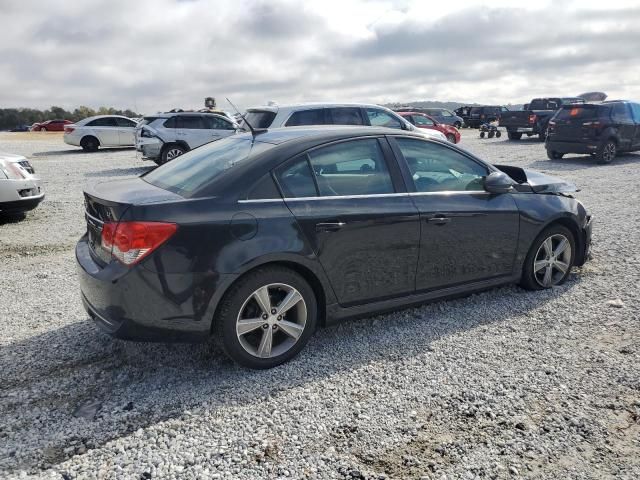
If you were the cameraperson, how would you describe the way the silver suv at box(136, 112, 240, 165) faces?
facing away from the viewer and to the right of the viewer

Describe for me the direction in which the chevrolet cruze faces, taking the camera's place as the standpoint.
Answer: facing away from the viewer and to the right of the viewer

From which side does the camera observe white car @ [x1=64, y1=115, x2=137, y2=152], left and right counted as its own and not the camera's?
right

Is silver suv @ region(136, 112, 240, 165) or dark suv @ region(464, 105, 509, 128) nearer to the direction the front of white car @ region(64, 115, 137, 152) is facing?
the dark suv

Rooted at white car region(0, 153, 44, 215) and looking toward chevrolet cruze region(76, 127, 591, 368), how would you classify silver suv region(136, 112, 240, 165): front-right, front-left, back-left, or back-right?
back-left

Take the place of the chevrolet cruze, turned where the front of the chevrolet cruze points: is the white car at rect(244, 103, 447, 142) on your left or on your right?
on your left

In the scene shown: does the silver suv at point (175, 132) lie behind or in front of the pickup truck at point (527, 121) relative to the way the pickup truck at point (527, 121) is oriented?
behind

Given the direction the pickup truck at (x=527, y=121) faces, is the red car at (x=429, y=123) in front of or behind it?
behind

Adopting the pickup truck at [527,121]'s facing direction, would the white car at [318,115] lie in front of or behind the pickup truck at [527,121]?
behind

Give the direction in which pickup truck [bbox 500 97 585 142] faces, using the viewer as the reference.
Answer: facing away from the viewer and to the right of the viewer

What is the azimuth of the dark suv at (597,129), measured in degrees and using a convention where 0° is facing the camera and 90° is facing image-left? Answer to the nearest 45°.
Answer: approximately 225°
